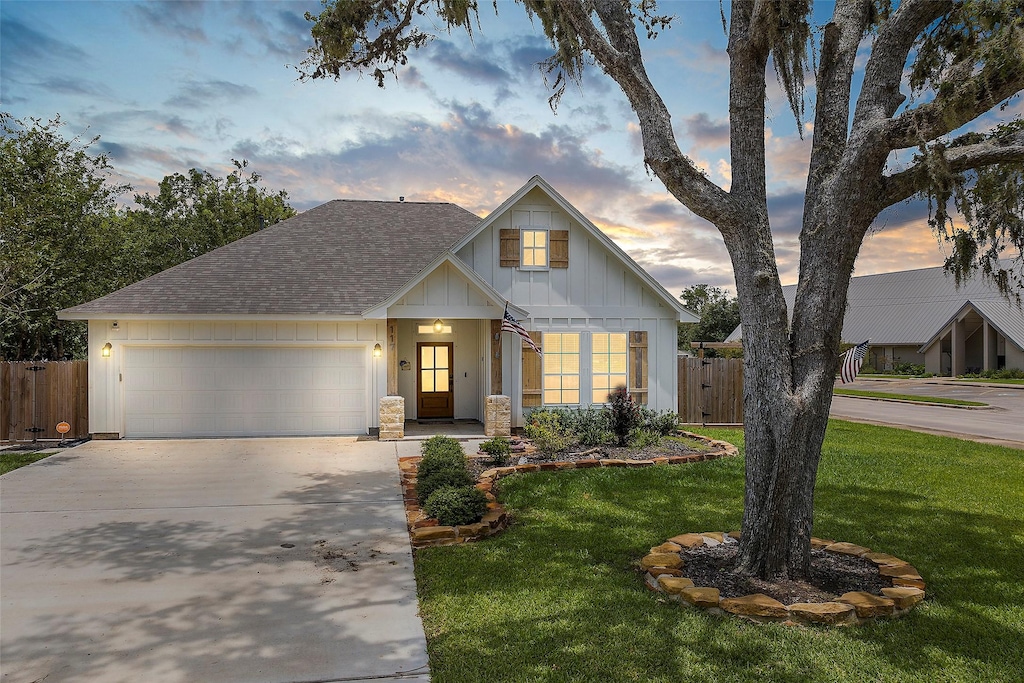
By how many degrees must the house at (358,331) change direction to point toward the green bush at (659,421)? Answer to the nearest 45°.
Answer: approximately 90° to its left

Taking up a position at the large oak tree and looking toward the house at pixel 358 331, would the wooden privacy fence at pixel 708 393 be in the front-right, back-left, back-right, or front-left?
front-right

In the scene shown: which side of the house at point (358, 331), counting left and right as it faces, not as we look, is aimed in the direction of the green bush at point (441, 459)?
front

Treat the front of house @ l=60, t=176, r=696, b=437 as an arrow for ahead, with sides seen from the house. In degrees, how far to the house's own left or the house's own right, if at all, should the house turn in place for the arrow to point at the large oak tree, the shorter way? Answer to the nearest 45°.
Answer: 0° — it already faces it

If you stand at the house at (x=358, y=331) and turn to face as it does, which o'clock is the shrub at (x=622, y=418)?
The shrub is roughly at 10 o'clock from the house.

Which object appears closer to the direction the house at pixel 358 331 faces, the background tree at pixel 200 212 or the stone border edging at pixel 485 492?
the stone border edging

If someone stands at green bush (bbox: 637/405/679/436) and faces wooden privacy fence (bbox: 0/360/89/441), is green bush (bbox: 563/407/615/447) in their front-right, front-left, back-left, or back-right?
front-left

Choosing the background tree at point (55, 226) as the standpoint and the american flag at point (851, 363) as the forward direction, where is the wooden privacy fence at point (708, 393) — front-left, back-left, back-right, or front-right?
front-left

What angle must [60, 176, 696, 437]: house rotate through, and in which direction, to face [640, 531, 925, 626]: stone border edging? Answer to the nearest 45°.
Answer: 0° — it already faces it

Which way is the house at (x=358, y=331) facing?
toward the camera

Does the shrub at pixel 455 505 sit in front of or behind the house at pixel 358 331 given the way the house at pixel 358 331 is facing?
in front

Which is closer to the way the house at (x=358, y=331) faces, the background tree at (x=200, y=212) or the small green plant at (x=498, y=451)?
the small green plant

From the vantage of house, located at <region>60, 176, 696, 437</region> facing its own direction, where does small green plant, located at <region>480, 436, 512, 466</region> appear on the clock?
The small green plant is roughly at 11 o'clock from the house.

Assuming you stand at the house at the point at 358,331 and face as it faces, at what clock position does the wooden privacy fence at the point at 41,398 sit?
The wooden privacy fence is roughly at 3 o'clock from the house.

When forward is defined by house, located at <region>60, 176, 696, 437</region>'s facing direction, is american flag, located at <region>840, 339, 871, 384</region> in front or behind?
in front

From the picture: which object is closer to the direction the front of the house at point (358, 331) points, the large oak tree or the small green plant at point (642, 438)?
the large oak tree
